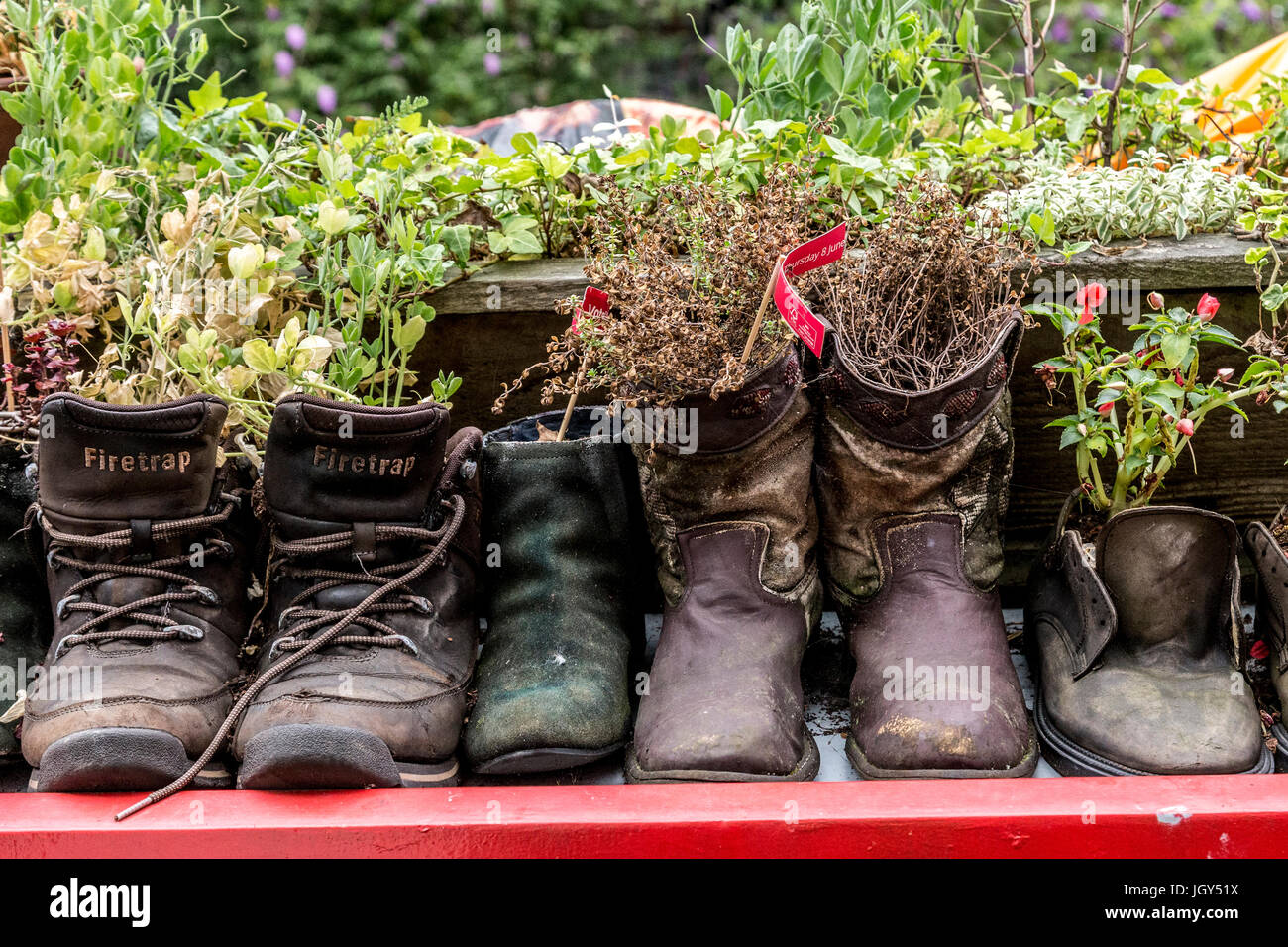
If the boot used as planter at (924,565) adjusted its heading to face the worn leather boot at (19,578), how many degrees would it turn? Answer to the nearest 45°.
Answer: approximately 90° to its right

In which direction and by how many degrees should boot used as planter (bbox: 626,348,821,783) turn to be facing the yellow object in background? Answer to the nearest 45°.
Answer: approximately 135° to its left

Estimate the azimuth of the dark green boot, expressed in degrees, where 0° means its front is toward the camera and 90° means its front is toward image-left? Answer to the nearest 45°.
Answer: approximately 0°

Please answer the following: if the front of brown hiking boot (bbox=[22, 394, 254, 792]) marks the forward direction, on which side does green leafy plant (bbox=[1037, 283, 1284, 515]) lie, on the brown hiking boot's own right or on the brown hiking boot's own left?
on the brown hiking boot's own left
